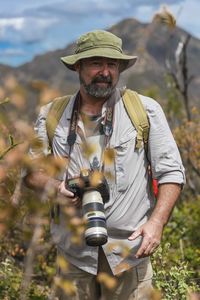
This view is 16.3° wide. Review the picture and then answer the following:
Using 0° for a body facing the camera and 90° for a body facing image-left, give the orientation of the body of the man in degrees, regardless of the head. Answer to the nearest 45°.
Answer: approximately 0°
